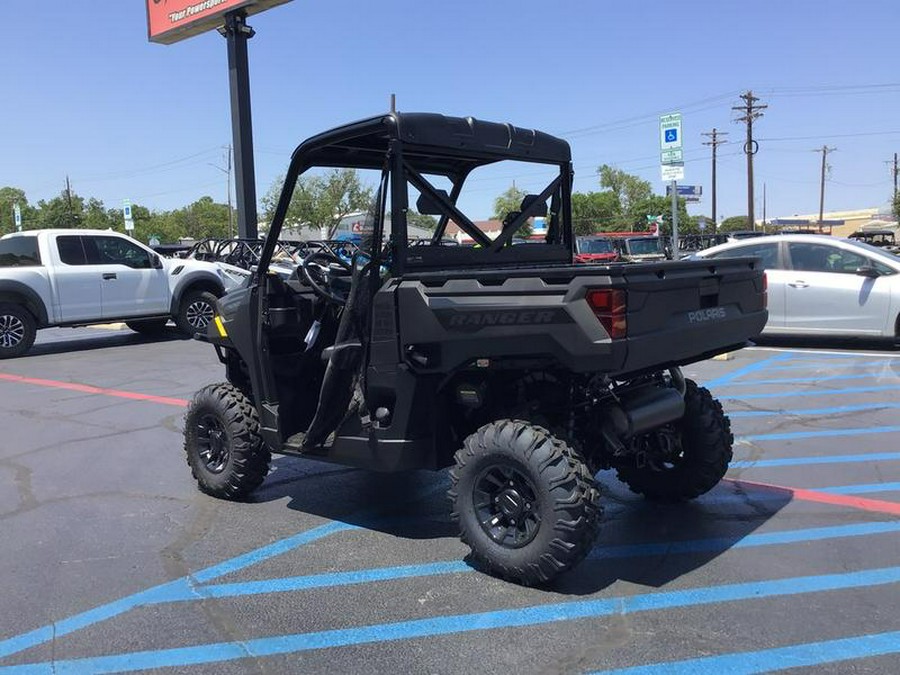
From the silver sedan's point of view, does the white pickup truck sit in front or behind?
behind

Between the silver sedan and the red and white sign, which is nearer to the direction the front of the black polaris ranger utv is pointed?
the red and white sign

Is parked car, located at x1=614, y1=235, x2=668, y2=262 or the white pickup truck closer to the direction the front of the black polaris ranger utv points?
the white pickup truck

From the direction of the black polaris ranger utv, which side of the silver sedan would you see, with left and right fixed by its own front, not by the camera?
right

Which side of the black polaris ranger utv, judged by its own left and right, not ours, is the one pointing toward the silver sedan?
right

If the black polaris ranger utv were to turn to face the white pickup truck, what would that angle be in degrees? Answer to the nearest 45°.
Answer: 0° — it already faces it

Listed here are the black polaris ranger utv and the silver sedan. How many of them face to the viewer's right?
1

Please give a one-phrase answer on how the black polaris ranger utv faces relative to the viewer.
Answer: facing away from the viewer and to the left of the viewer

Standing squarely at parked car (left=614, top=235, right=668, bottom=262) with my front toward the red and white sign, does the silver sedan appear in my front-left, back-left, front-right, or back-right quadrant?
front-left

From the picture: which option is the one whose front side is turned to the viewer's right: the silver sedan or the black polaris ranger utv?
the silver sedan

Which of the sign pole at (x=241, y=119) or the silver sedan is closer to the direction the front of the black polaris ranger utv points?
the sign pole

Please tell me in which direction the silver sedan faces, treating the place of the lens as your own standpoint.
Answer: facing to the right of the viewer

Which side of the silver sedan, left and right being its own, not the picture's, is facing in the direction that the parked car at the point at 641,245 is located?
left
